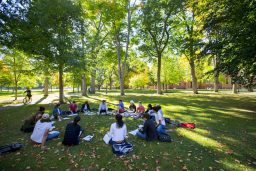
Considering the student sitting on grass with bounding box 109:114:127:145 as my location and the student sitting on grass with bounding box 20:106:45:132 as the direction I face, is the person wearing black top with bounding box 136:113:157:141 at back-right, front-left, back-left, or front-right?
back-right

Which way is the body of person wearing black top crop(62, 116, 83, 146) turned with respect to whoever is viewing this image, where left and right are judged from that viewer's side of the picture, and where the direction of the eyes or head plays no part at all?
facing away from the viewer and to the right of the viewer

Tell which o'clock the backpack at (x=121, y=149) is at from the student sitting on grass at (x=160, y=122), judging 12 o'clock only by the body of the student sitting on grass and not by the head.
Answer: The backpack is roughly at 10 o'clock from the student sitting on grass.

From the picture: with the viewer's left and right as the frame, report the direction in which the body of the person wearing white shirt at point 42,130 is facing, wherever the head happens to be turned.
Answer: facing away from the viewer and to the right of the viewer

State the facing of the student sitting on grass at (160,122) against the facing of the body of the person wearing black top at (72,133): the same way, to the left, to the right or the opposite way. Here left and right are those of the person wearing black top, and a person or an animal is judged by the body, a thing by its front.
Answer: to the left

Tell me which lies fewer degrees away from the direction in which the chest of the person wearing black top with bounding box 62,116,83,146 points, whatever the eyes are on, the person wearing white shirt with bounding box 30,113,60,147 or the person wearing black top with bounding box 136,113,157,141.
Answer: the person wearing black top

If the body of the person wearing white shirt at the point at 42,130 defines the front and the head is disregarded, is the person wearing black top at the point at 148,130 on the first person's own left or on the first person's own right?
on the first person's own right

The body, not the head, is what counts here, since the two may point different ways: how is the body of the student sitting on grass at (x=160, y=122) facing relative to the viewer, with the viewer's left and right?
facing to the left of the viewer

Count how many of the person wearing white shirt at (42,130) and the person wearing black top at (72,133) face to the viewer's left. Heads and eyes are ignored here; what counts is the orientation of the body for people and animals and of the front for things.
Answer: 0

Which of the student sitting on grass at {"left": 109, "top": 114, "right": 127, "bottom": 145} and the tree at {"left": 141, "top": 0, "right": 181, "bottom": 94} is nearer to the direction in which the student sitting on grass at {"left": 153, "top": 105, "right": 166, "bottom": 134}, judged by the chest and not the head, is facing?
the student sitting on grass

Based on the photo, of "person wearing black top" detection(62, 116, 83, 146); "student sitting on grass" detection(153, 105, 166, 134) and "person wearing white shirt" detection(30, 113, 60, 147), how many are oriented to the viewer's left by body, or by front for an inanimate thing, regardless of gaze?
1

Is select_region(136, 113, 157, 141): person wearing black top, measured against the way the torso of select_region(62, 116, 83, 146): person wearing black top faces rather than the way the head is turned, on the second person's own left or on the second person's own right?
on the second person's own right

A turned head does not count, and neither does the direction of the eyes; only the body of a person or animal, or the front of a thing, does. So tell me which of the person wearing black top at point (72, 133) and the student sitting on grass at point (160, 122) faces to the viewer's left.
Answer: the student sitting on grass

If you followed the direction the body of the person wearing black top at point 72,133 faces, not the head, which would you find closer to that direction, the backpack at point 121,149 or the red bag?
the red bag

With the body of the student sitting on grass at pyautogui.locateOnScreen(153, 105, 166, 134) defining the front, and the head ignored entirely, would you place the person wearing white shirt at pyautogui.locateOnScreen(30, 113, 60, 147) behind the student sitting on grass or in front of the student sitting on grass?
in front
